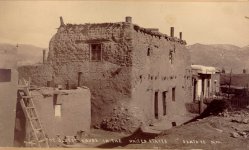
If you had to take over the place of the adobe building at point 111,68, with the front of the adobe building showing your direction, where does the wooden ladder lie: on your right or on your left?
on your right

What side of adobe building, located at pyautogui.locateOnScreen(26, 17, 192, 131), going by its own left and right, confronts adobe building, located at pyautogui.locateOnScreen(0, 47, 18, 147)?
right

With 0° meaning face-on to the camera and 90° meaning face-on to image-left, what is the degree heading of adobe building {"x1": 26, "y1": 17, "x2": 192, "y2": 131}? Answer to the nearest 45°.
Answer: approximately 315°

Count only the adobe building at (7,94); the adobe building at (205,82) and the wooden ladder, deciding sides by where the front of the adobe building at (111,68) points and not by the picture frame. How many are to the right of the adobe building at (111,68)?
2

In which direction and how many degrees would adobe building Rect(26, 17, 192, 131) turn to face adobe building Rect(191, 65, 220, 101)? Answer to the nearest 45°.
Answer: approximately 90° to its left
